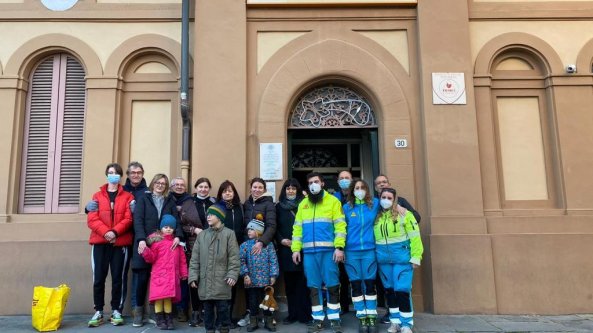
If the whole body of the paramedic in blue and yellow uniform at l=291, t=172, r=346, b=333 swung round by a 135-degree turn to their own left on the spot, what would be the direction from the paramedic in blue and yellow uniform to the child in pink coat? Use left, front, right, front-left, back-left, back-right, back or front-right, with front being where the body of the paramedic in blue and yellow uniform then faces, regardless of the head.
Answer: back-left

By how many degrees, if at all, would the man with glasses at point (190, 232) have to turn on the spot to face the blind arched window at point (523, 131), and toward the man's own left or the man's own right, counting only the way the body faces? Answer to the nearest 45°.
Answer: approximately 90° to the man's own left

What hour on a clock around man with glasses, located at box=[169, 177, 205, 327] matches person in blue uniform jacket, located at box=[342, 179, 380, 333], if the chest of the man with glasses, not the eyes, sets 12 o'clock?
The person in blue uniform jacket is roughly at 10 o'clock from the man with glasses.

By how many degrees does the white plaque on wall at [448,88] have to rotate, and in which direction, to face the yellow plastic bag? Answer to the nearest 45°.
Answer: approximately 45° to its right

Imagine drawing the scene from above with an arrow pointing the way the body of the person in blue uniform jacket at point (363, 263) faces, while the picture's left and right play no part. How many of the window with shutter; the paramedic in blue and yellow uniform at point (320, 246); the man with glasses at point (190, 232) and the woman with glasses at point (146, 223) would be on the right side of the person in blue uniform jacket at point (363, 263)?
4

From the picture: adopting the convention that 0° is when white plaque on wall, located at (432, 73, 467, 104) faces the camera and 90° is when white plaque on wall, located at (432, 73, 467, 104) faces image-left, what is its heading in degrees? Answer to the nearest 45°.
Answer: approximately 0°

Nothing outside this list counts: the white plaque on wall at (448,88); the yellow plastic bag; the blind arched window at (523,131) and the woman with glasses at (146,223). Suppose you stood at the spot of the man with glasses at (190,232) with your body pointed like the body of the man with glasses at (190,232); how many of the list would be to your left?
2

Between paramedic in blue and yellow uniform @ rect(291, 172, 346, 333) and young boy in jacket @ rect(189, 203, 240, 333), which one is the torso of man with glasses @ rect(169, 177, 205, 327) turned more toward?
the young boy in jacket
